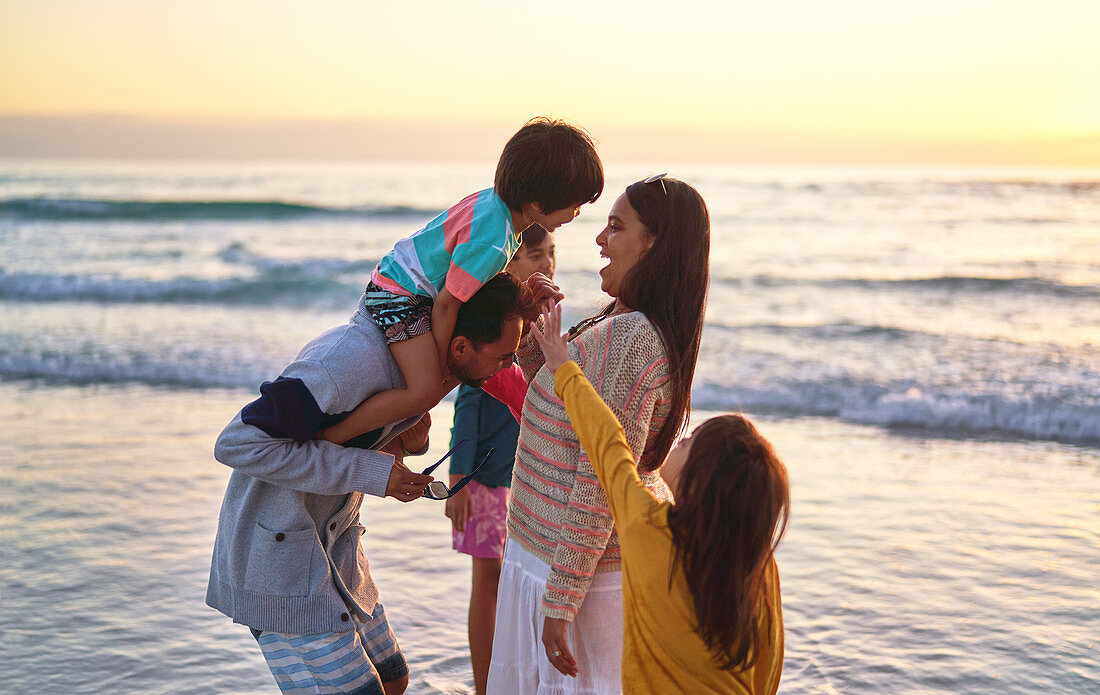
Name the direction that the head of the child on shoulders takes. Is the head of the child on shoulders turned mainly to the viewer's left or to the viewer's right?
to the viewer's right

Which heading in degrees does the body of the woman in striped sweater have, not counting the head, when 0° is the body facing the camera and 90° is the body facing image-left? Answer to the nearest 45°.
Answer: approximately 90°

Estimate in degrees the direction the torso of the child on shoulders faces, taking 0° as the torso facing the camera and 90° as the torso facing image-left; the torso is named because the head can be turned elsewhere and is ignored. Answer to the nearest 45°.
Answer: approximately 270°

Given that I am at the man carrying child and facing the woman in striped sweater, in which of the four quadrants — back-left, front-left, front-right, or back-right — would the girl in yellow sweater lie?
front-right

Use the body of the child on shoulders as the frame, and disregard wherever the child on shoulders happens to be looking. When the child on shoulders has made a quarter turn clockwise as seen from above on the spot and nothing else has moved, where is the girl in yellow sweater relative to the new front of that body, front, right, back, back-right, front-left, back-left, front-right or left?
front-left

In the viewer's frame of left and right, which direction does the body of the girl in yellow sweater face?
facing away from the viewer and to the left of the viewer

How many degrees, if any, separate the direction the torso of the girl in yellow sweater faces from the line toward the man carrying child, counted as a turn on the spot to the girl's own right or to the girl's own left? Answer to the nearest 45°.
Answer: approximately 45° to the girl's own left

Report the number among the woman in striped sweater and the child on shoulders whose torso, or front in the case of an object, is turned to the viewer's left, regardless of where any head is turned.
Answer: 1

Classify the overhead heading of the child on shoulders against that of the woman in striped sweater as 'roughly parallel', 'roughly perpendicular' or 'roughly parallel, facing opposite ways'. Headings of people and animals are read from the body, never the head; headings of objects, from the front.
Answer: roughly parallel, facing opposite ways

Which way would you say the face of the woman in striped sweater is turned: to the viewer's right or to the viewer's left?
to the viewer's left

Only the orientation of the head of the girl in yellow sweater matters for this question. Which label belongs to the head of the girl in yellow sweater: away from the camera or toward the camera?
away from the camera
